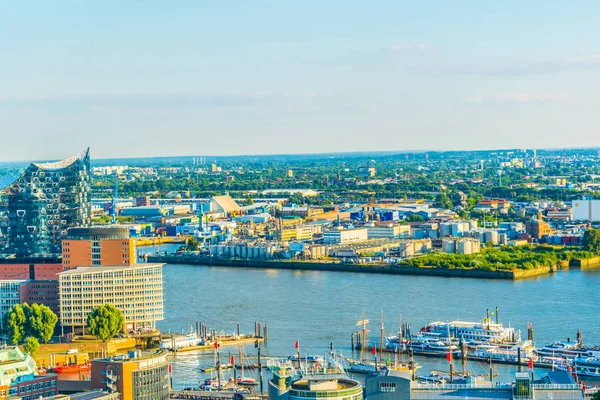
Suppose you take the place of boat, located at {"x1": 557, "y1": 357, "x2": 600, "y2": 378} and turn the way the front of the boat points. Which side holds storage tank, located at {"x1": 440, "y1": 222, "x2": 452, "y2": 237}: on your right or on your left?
on your right

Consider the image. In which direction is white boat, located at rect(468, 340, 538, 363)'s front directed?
to the viewer's right

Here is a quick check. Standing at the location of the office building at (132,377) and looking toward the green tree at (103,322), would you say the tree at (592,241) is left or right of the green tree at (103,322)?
right

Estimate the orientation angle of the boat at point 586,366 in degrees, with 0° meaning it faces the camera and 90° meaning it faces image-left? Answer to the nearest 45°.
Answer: approximately 90°

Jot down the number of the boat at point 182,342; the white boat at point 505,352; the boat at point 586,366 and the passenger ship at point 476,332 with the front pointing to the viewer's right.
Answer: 2
